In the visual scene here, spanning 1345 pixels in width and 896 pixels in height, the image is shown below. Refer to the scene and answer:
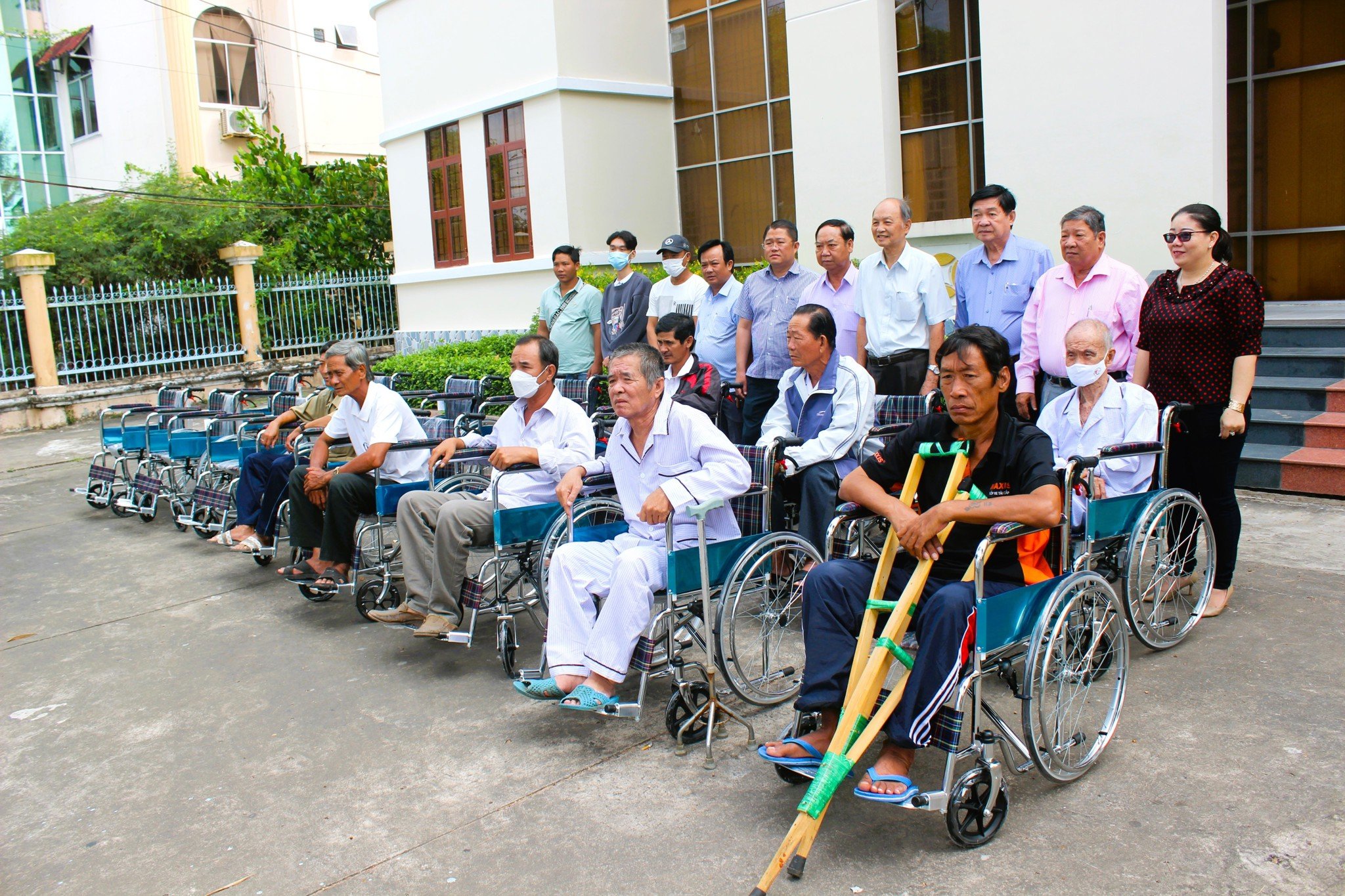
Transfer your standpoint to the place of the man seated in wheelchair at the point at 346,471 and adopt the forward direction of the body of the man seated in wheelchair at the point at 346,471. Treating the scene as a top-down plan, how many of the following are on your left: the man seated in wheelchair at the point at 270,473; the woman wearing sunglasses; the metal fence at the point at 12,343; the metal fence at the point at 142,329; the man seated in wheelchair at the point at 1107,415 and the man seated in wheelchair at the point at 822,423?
3

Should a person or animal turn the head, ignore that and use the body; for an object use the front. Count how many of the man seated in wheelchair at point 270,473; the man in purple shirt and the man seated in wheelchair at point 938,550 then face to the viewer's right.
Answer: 0

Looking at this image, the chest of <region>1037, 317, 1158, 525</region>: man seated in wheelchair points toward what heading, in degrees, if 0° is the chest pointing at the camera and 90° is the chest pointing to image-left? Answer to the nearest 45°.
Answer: approximately 45°

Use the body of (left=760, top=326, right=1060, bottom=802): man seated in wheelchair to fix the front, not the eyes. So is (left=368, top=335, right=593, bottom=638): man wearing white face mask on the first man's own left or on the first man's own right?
on the first man's own right

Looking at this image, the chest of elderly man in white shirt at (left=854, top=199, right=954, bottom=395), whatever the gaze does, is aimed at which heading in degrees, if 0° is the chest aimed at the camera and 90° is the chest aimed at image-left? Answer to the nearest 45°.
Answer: approximately 45°

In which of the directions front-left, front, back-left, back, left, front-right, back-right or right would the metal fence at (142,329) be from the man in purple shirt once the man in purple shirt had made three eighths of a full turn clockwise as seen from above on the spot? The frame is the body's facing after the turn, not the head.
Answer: front-left

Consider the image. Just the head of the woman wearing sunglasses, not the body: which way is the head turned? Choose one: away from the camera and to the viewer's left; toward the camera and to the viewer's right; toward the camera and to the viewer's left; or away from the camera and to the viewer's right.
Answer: toward the camera and to the viewer's left

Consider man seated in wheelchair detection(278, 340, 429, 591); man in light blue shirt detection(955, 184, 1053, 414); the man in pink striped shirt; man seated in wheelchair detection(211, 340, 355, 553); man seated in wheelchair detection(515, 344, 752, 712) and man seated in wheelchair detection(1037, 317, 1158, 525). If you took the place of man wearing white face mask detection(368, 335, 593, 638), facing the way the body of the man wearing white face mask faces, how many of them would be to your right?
2

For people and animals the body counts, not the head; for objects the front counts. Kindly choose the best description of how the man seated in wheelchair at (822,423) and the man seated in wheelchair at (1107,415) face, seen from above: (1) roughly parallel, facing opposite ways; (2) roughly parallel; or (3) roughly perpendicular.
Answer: roughly parallel

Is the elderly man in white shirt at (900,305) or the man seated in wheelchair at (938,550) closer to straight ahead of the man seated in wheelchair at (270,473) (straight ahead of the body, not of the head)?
the man seated in wheelchair

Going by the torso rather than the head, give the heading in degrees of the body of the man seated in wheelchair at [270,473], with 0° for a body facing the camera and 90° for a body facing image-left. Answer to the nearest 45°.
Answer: approximately 45°

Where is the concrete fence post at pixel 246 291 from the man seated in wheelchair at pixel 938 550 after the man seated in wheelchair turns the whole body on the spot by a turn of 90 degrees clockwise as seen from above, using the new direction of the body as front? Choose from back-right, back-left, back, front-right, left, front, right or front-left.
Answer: front

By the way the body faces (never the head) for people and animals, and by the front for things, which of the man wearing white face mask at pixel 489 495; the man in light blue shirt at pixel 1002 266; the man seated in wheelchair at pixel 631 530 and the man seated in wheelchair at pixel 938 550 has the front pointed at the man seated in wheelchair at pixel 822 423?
the man in light blue shirt

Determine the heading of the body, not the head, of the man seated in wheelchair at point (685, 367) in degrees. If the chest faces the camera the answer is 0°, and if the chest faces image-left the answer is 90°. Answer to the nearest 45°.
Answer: approximately 45°
